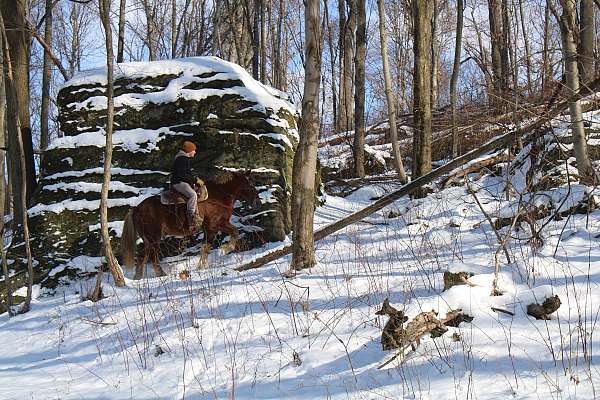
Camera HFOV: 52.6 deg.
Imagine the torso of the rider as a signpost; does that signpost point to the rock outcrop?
no

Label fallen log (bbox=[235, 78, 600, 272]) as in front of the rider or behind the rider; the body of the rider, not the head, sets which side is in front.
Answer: in front

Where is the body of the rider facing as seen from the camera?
to the viewer's right

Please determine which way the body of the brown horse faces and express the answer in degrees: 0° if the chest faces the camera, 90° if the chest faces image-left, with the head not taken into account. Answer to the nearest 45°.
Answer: approximately 270°

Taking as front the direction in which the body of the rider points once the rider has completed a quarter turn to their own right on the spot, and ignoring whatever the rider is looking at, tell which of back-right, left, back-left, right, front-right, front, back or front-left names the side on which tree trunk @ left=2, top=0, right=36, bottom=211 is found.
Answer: back-right

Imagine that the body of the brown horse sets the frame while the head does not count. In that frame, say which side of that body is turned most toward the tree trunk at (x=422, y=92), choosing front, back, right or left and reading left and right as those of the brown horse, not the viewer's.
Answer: front

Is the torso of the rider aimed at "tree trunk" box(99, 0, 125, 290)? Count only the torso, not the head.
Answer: no

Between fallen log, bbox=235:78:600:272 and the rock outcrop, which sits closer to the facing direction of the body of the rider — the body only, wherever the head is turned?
the fallen log
